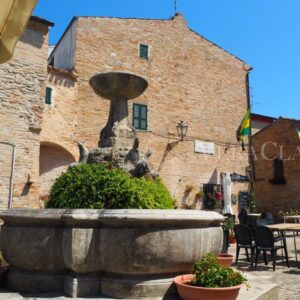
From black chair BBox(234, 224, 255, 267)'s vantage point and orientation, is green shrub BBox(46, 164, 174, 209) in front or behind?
behind

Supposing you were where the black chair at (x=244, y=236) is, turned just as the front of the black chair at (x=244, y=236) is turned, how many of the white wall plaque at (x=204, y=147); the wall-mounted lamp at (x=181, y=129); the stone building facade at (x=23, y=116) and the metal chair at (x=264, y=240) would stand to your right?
1

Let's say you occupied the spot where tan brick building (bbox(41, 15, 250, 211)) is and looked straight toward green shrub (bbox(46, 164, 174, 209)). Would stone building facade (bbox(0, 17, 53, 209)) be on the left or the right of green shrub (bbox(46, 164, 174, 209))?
right

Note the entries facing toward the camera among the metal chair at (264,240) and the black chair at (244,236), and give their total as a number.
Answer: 0

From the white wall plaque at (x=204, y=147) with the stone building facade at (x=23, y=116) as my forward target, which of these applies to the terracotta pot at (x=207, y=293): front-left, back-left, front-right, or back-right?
front-left

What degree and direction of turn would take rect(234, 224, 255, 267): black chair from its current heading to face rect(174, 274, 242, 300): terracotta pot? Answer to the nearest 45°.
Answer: approximately 135° to its right

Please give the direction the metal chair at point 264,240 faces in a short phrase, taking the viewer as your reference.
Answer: facing away from the viewer and to the right of the viewer

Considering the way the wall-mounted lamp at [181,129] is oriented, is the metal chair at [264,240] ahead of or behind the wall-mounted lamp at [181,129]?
ahead

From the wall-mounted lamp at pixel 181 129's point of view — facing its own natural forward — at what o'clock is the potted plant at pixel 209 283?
The potted plant is roughly at 12 o'clock from the wall-mounted lamp.

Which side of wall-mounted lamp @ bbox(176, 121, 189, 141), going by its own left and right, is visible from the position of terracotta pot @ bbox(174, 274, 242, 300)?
front

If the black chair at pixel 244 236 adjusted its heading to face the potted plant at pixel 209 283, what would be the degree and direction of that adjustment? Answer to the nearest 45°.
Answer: approximately 135° to its right

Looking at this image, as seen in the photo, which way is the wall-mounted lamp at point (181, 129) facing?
toward the camera

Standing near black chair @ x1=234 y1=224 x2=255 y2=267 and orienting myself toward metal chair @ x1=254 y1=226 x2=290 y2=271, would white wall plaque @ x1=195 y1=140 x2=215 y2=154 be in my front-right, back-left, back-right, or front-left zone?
back-left

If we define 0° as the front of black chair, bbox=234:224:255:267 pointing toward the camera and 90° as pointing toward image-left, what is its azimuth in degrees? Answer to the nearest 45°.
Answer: approximately 225°

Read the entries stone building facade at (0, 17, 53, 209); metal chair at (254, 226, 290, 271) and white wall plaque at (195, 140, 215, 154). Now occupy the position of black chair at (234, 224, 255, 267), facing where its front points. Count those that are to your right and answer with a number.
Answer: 1
